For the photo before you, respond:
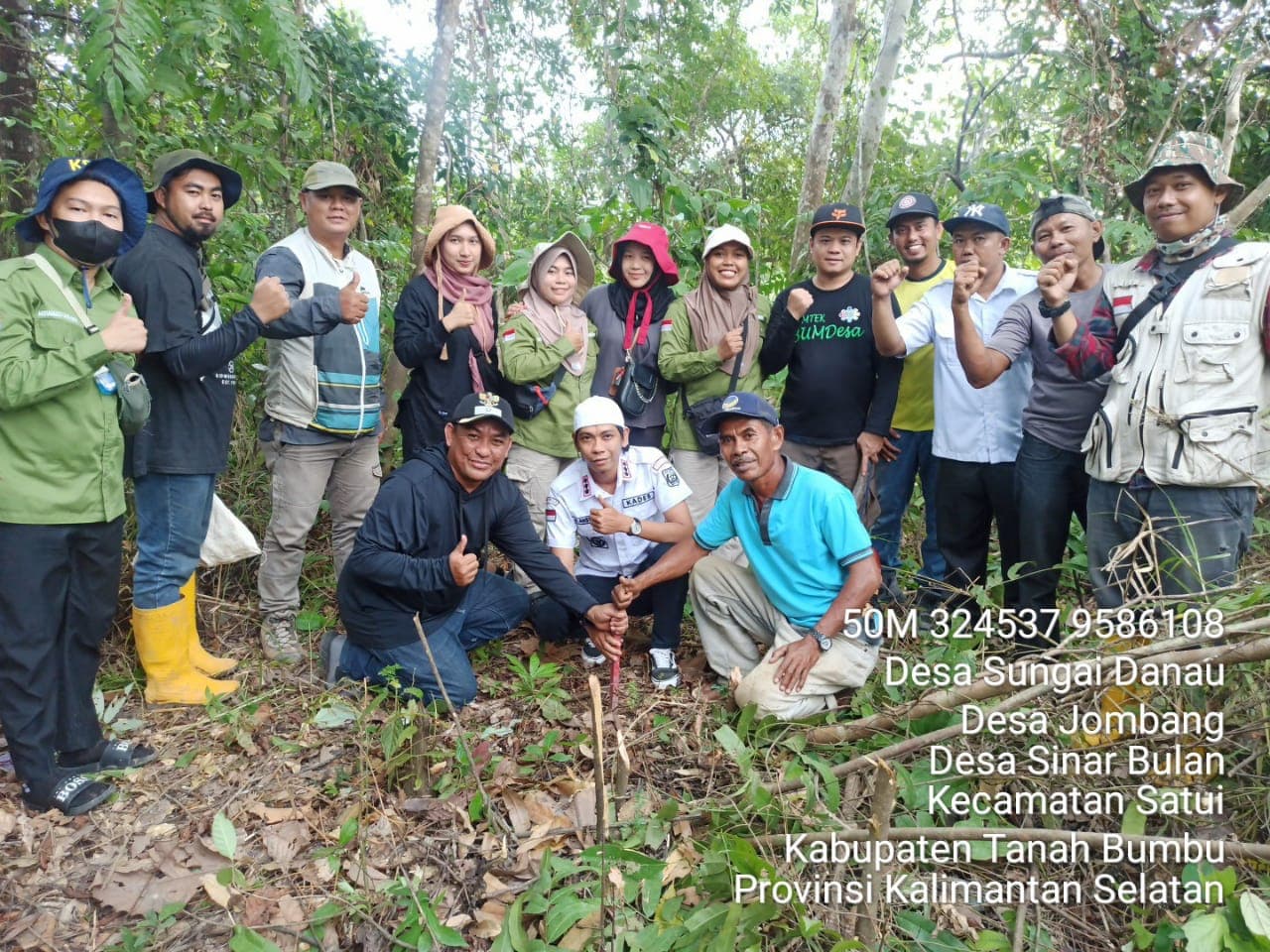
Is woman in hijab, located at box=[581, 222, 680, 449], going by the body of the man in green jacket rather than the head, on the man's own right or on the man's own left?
on the man's own left

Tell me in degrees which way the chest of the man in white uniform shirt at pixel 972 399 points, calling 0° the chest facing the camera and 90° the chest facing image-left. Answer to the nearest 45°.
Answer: approximately 0°

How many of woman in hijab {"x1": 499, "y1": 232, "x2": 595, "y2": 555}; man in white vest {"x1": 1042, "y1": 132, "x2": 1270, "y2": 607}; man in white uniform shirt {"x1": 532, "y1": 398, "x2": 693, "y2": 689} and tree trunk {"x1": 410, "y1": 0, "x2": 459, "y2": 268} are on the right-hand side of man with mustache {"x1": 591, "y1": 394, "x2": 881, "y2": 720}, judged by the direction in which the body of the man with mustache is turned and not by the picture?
3

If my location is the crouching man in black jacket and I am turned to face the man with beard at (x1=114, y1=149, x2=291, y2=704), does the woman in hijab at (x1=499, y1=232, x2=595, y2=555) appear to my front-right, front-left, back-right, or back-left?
back-right
